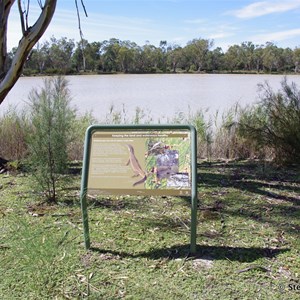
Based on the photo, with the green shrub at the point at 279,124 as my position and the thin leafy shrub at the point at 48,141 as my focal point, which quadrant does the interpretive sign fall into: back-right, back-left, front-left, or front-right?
front-left

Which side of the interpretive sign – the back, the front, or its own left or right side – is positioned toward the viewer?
front

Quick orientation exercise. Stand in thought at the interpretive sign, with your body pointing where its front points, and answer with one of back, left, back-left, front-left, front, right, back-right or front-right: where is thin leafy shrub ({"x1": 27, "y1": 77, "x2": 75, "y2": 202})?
back-right

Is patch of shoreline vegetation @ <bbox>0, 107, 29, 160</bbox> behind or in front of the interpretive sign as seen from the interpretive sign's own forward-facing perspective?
behind

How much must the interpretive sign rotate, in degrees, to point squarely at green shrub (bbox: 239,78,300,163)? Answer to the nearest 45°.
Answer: approximately 135° to its left
